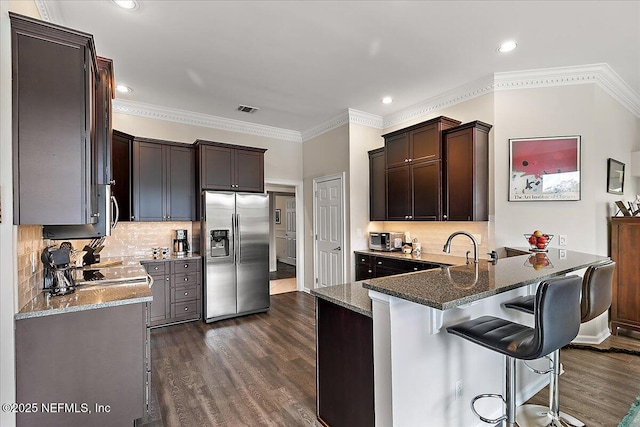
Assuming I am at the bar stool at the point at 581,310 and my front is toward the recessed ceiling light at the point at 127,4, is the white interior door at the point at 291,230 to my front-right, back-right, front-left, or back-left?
front-right

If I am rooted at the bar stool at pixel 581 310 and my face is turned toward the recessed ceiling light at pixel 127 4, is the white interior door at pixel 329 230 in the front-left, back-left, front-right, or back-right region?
front-right

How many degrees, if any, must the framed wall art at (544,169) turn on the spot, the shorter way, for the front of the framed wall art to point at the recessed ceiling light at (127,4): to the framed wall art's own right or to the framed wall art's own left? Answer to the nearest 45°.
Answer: approximately 45° to the framed wall art's own right

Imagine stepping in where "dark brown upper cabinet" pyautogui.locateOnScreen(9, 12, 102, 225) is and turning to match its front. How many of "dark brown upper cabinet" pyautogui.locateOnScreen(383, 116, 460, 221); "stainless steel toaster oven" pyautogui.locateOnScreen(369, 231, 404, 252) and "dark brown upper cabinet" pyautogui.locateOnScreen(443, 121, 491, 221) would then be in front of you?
3

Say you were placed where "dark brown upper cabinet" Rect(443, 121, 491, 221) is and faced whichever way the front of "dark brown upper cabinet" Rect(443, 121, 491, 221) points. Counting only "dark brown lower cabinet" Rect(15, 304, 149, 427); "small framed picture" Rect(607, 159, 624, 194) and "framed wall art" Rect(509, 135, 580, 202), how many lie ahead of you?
1

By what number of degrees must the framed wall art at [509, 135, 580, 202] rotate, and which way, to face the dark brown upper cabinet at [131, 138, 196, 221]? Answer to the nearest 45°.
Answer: approximately 45° to its right

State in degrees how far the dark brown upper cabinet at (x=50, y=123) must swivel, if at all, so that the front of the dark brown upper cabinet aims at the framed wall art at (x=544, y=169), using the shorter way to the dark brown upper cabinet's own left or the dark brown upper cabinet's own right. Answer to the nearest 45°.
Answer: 0° — it already faces it

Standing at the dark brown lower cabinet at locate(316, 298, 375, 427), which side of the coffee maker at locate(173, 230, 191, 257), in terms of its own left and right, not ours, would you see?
front

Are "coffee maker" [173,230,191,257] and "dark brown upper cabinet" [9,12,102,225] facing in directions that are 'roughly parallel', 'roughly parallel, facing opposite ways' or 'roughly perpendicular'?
roughly perpendicular

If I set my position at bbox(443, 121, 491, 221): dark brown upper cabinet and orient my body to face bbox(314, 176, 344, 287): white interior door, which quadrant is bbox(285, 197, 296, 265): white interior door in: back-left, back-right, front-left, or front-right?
front-right

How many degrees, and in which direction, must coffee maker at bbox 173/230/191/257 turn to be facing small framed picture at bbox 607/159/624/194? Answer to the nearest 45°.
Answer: approximately 45° to its left

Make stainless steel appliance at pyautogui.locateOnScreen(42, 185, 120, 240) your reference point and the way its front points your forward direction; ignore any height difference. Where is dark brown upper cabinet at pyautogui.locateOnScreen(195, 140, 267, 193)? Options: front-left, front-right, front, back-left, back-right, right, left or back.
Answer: front-left

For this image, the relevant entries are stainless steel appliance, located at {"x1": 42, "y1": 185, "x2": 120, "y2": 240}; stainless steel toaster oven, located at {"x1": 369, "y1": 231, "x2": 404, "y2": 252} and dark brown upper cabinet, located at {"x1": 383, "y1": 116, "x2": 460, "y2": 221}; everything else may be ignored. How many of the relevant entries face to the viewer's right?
1

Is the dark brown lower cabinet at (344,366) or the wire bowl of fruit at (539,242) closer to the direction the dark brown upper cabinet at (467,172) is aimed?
the dark brown lower cabinet

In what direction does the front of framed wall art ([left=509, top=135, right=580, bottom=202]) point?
toward the camera

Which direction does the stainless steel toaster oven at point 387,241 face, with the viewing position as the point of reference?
facing the viewer and to the left of the viewer

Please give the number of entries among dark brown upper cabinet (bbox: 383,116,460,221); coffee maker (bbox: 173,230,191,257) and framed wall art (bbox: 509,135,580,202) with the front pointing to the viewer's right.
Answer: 0

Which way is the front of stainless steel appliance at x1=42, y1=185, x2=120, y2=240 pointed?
to the viewer's right

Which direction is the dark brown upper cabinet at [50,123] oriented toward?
to the viewer's right
